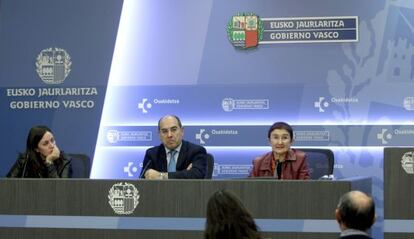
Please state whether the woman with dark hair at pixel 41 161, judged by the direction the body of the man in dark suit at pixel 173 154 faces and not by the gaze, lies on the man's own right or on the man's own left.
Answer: on the man's own right

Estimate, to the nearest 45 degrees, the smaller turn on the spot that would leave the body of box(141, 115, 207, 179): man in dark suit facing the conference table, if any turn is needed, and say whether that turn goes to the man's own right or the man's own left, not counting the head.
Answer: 0° — they already face it

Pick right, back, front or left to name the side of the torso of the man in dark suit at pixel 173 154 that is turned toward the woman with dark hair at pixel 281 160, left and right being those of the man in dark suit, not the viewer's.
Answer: left

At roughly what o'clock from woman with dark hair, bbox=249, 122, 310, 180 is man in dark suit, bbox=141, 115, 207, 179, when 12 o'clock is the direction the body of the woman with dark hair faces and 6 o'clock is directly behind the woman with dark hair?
The man in dark suit is roughly at 3 o'clock from the woman with dark hair.

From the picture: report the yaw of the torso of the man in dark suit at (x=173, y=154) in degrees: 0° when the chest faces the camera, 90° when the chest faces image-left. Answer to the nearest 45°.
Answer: approximately 0°

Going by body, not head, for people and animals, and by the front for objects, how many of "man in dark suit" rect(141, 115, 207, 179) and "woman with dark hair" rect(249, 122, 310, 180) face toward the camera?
2
